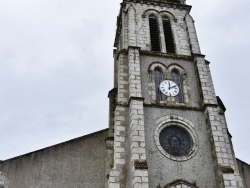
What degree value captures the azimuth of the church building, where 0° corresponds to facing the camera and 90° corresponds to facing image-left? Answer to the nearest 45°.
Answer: approximately 0°
